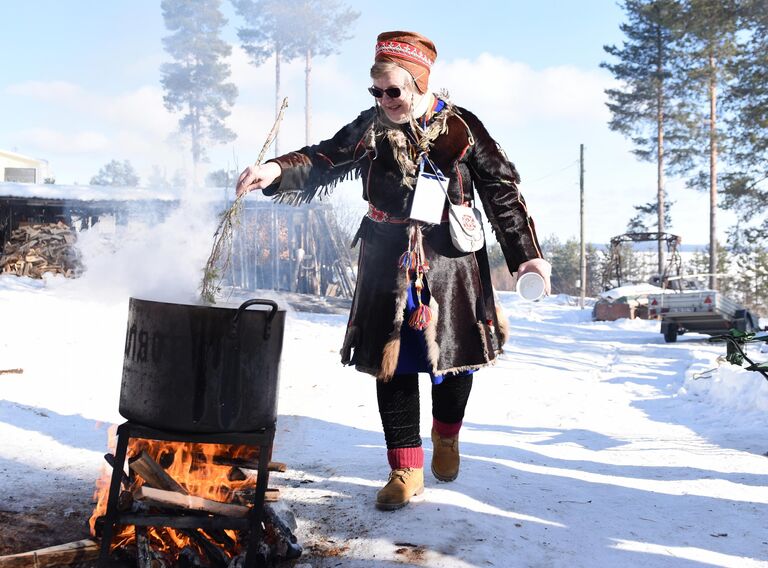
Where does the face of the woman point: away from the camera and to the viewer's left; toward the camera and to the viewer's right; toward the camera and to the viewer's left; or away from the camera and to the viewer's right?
toward the camera and to the viewer's left

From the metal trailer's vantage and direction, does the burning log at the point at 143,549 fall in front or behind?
behind

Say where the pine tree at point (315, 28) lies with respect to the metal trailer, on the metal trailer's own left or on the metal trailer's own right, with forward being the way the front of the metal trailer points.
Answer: on the metal trailer's own left

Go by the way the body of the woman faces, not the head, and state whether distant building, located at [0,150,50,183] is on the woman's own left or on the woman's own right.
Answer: on the woman's own right

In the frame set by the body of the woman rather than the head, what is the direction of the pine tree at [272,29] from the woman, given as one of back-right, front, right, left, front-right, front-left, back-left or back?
back-right

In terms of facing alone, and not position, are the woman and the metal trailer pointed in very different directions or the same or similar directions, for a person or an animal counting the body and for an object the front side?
very different directions

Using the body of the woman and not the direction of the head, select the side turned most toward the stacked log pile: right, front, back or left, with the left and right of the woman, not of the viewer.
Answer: right

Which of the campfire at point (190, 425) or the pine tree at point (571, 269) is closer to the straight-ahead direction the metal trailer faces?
the pine tree
